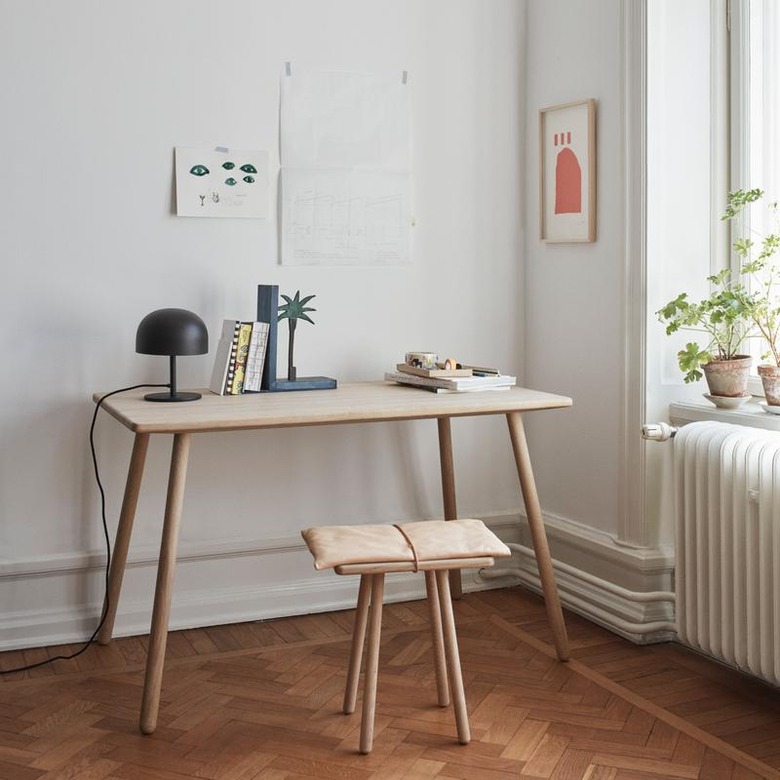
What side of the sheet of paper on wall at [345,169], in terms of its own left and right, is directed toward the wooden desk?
front

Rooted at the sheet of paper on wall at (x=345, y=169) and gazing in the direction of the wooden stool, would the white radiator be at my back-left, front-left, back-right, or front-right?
front-left

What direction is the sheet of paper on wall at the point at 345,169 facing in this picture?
toward the camera

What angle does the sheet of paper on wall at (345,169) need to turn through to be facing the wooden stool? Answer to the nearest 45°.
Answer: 0° — it already faces it

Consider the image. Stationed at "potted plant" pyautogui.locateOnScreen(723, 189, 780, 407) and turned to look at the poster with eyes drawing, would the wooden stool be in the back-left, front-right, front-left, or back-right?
front-left

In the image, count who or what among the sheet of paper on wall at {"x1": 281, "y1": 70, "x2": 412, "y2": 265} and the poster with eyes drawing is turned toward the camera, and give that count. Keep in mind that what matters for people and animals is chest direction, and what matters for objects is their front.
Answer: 2
